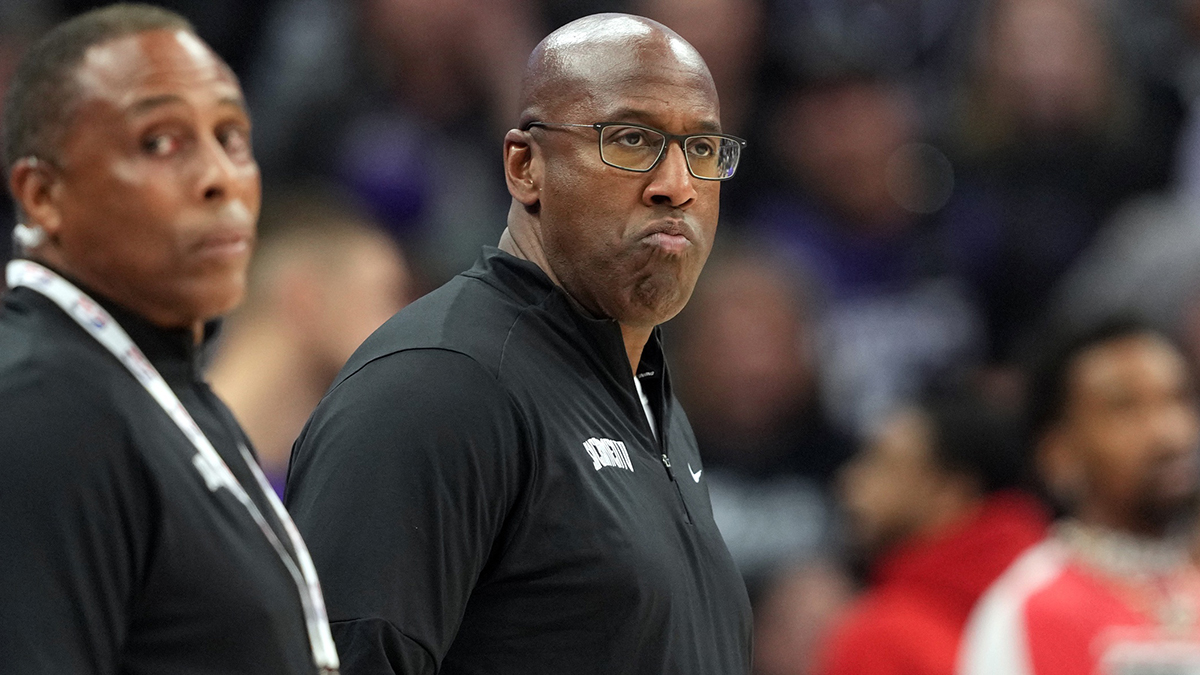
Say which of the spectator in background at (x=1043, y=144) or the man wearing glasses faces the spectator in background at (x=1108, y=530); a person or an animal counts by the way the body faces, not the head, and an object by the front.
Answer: the spectator in background at (x=1043, y=144)

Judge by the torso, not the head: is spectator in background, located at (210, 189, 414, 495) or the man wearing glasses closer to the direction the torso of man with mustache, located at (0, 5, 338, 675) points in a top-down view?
the man wearing glasses

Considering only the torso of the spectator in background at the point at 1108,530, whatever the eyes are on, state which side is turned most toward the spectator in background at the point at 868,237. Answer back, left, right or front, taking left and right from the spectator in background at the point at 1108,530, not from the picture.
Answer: back

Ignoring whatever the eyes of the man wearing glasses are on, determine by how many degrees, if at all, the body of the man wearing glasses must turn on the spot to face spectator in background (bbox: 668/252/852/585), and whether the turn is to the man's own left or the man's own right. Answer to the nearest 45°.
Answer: approximately 135° to the man's own left

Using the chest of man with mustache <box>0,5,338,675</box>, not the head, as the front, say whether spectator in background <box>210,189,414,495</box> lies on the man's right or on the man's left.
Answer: on the man's left

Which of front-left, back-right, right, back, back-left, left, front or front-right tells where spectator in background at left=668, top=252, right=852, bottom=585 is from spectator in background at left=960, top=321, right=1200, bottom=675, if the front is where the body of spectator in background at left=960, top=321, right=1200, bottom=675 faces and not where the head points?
back

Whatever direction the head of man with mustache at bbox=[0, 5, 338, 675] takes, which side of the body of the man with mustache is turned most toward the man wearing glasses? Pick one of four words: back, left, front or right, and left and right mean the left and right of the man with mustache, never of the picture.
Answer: left

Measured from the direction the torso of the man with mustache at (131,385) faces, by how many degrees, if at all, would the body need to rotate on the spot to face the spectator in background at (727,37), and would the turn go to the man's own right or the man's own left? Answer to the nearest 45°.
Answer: approximately 90° to the man's own left

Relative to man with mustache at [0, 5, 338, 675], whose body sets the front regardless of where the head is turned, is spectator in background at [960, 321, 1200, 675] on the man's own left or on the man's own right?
on the man's own left

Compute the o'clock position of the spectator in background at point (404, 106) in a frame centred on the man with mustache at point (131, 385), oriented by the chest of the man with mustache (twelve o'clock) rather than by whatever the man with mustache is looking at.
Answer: The spectator in background is roughly at 8 o'clock from the man with mustache.

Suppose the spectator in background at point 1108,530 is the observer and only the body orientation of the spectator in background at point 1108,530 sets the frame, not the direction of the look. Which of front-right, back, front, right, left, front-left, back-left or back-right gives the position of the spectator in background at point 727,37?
back

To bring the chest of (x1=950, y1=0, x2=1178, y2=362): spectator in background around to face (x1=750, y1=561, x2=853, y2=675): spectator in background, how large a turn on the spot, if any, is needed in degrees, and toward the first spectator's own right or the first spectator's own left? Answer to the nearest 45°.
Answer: approximately 45° to the first spectator's own right
